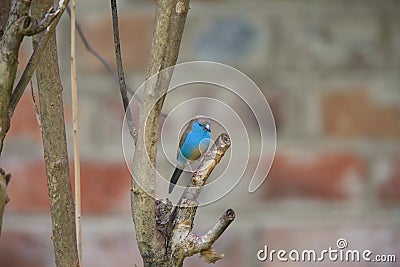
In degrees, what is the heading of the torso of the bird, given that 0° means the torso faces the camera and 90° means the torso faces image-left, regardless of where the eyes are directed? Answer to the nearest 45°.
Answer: approximately 315°
